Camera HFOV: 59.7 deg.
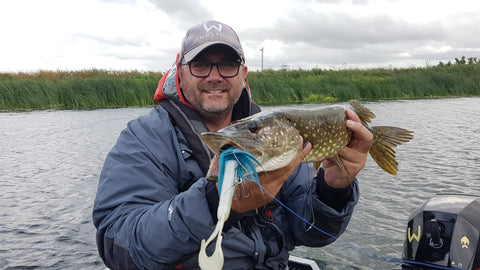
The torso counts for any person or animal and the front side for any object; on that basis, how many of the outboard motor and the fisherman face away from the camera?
0

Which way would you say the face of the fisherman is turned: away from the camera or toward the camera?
toward the camera

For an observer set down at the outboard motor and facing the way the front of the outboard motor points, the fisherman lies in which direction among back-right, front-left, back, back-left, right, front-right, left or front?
front

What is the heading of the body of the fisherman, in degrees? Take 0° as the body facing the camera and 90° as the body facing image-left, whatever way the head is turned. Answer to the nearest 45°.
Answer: approximately 315°

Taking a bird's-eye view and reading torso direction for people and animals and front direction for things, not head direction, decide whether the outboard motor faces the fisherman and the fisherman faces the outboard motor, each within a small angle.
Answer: no

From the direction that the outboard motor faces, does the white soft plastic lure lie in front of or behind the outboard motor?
in front
